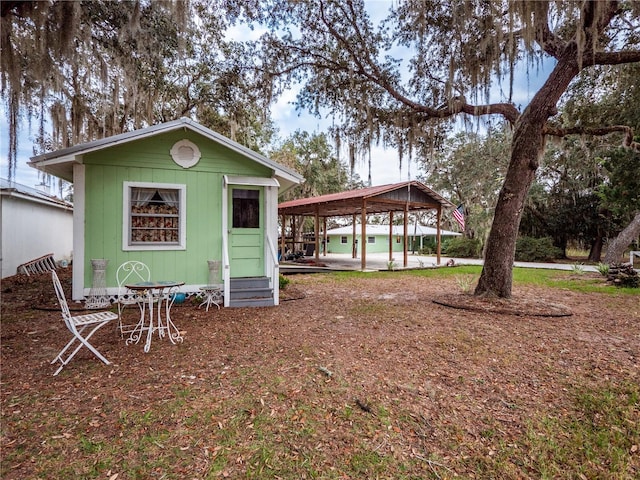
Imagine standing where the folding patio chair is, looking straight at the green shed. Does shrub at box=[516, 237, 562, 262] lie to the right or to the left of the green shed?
right

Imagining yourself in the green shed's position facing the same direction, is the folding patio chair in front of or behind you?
in front

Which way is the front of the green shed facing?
toward the camera

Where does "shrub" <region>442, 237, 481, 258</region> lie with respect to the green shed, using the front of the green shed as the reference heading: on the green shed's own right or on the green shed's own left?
on the green shed's own left

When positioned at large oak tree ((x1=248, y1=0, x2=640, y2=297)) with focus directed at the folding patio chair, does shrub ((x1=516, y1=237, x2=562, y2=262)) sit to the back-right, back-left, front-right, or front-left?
back-right

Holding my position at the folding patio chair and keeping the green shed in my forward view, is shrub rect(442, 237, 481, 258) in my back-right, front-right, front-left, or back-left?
front-right

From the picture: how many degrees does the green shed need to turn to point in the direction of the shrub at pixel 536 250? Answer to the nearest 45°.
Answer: approximately 90° to its left

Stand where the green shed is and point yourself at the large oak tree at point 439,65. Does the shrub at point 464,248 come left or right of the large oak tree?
left

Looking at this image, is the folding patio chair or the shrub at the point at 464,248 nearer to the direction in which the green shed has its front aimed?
the folding patio chair

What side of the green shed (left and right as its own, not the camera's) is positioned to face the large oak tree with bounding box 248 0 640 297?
left

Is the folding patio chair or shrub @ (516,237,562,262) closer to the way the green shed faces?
the folding patio chair

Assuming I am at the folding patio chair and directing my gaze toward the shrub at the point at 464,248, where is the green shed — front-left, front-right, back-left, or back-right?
front-left
